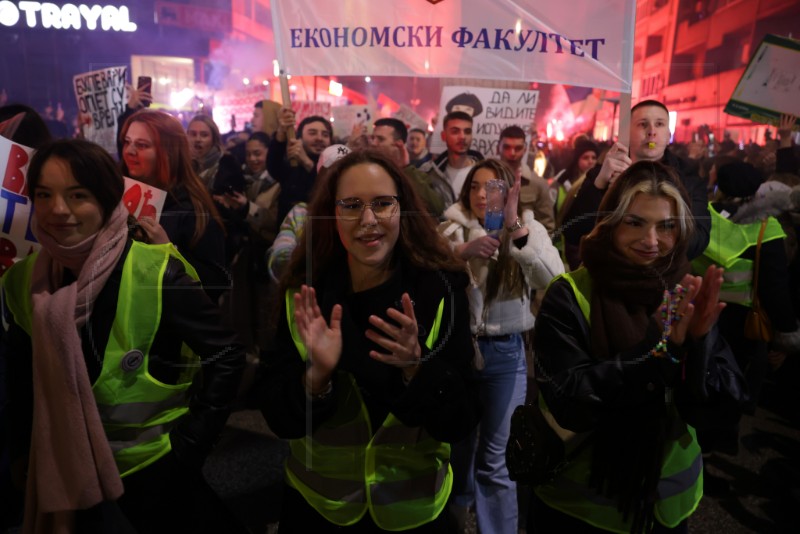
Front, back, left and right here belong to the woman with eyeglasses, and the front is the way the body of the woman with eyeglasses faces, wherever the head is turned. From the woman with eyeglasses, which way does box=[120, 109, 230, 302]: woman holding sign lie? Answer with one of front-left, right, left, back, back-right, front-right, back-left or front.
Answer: back-right

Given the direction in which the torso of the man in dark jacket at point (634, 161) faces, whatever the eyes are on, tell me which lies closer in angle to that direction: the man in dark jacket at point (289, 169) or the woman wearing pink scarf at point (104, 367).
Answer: the woman wearing pink scarf

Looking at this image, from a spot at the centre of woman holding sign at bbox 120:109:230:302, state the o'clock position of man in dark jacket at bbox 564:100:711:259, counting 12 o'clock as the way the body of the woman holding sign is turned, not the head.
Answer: The man in dark jacket is roughly at 9 o'clock from the woman holding sign.

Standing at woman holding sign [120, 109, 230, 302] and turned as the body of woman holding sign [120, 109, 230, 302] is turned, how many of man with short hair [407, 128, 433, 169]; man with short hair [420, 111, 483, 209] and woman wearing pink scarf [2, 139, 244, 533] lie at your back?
2

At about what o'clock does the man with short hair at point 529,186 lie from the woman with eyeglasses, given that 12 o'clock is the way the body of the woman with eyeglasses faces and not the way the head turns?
The man with short hair is roughly at 7 o'clock from the woman with eyeglasses.

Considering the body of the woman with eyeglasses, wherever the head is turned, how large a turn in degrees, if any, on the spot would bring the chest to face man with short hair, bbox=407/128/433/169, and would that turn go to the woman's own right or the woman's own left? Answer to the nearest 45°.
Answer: approximately 180°

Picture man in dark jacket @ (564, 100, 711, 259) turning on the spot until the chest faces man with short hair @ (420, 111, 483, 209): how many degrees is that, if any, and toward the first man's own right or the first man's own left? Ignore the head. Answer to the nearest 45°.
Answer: approximately 135° to the first man's own right

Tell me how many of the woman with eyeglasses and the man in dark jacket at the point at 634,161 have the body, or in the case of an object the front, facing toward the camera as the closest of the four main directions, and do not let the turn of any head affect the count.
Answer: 2

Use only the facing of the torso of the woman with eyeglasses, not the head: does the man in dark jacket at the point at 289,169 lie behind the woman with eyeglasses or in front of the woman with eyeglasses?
behind

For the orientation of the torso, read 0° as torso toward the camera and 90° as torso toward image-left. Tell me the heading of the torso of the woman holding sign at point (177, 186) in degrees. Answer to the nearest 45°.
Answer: approximately 45°

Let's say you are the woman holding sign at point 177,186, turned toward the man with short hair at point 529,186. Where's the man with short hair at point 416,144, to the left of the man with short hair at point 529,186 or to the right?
left

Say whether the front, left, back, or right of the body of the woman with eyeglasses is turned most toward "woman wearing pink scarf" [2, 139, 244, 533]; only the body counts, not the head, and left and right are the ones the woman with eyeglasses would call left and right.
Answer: right
